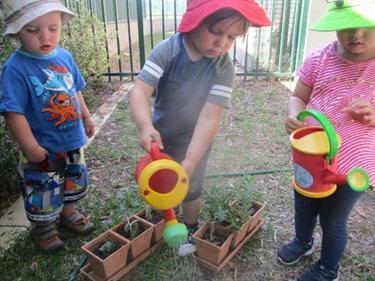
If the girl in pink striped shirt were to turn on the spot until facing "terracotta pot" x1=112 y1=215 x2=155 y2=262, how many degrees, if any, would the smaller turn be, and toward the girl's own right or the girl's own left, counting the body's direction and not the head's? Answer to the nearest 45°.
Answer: approximately 45° to the girl's own right

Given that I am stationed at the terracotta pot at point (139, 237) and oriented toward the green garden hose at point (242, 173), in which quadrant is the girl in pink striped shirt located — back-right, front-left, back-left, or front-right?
front-right

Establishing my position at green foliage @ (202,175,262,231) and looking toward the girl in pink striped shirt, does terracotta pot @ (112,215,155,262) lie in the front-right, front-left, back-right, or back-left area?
back-right

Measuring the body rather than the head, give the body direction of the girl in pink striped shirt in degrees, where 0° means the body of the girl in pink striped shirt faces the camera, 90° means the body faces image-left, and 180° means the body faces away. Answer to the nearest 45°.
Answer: approximately 45°

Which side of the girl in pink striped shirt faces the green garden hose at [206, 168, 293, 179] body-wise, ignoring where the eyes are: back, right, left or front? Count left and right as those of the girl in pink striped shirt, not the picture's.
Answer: right

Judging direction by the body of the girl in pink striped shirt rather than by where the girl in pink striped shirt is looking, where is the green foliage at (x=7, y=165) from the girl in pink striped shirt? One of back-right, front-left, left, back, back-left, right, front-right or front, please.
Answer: front-right

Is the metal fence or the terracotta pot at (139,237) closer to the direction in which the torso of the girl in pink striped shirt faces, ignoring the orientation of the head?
the terracotta pot
